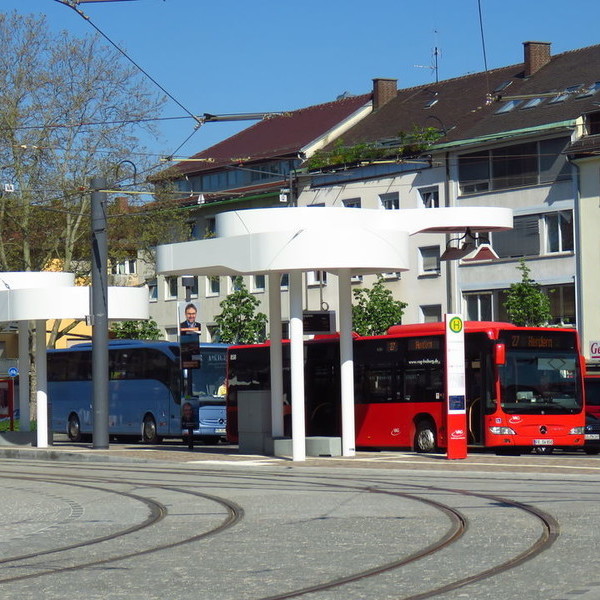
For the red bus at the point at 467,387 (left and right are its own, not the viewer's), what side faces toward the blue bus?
back

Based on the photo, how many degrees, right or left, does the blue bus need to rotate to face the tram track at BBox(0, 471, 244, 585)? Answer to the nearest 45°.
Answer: approximately 45° to its right

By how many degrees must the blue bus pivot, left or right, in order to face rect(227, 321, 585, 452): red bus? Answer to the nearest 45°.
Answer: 0° — it already faces it

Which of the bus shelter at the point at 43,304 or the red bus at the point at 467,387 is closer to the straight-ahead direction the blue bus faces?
the red bus

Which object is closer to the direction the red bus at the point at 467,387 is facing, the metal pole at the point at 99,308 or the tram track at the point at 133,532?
the tram track

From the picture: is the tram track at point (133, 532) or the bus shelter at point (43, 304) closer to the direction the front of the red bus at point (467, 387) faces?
the tram track

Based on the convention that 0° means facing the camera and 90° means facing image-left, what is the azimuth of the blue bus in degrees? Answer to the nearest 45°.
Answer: approximately 315°

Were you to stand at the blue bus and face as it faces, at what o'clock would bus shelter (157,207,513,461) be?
The bus shelter is roughly at 1 o'clock from the blue bus.

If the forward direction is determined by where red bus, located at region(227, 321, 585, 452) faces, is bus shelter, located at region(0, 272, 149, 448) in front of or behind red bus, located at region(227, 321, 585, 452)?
behind

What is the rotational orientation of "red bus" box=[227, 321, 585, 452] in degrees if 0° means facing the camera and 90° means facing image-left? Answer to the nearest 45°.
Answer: approximately 315°
